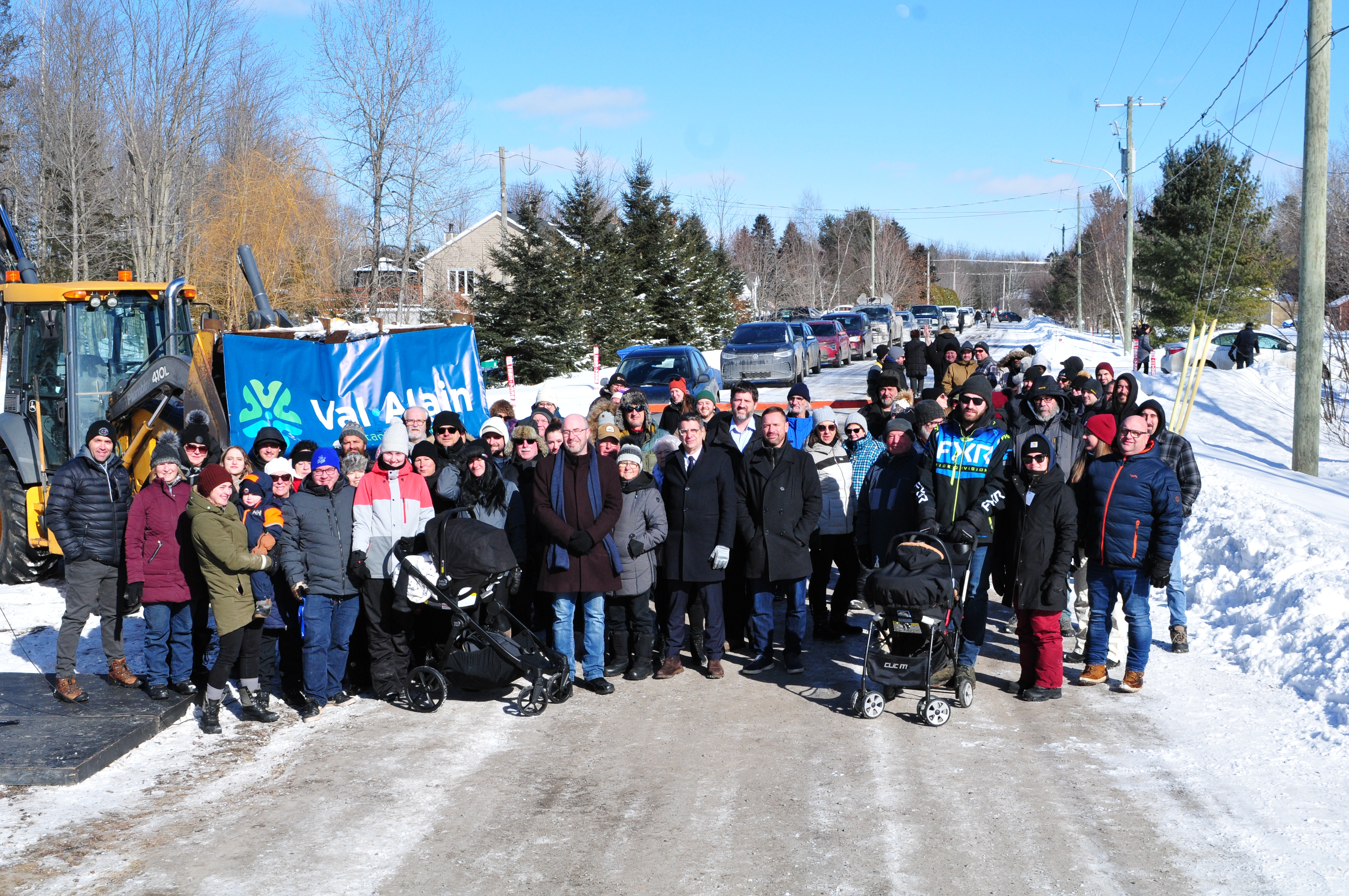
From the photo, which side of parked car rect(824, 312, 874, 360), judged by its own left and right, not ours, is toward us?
front

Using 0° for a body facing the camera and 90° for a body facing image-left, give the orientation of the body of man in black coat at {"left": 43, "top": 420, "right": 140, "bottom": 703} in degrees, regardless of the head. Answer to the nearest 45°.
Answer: approximately 315°

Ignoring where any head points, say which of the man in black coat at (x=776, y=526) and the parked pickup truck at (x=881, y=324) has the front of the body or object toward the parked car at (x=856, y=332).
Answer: the parked pickup truck at (x=881, y=324)

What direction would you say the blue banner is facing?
toward the camera

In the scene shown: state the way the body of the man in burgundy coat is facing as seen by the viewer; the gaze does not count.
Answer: toward the camera

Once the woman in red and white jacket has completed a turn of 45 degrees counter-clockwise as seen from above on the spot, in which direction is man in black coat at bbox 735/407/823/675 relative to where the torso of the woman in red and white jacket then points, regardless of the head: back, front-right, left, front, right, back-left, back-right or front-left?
front-left

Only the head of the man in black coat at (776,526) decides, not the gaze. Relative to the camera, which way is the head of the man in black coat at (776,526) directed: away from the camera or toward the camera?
toward the camera

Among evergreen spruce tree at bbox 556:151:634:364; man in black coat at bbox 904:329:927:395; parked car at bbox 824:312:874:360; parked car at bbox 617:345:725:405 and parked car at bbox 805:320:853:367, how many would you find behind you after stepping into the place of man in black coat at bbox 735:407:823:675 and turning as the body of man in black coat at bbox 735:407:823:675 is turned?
5

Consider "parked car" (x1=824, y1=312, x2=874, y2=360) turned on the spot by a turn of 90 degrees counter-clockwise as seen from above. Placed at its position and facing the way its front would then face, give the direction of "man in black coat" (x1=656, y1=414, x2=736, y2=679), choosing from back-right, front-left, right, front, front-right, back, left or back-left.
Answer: right

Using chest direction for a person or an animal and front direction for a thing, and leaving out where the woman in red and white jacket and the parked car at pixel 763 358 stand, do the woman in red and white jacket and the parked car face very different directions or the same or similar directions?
same or similar directions

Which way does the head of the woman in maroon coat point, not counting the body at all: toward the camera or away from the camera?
toward the camera

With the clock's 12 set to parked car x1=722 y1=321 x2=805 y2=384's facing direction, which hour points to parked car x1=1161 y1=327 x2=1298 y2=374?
parked car x1=1161 y1=327 x2=1298 y2=374 is roughly at 8 o'clock from parked car x1=722 y1=321 x2=805 y2=384.

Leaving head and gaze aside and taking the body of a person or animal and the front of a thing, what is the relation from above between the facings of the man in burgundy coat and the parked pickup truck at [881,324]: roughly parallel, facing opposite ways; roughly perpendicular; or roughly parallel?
roughly parallel
